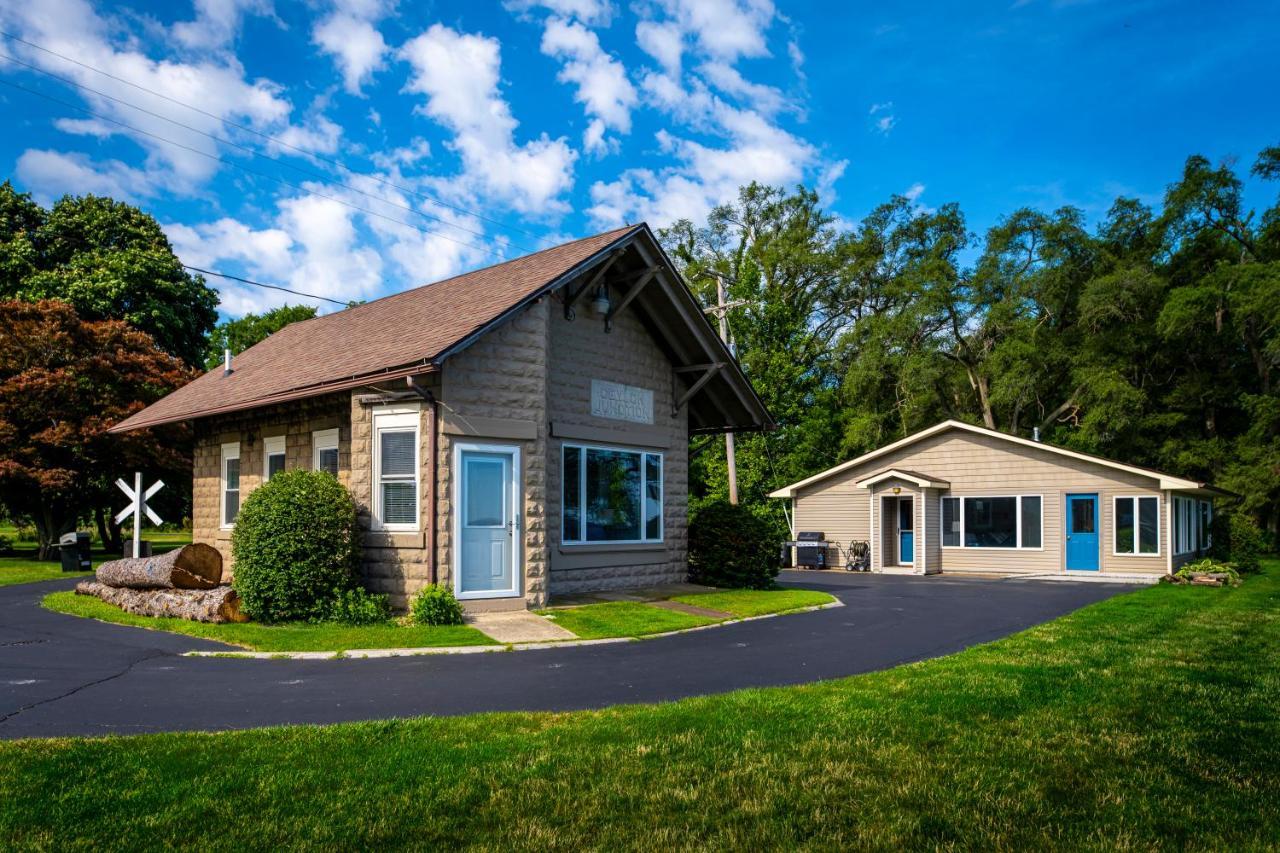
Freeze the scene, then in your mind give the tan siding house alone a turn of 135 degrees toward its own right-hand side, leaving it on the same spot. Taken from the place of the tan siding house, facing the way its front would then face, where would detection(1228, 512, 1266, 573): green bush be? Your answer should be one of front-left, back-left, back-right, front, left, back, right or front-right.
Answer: right

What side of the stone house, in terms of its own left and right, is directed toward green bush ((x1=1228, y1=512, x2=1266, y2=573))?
left

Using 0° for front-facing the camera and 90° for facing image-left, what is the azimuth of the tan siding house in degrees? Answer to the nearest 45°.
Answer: approximately 0°

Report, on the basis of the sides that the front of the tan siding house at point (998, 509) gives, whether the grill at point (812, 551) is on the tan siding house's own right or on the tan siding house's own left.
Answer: on the tan siding house's own right

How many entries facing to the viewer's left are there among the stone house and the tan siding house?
0

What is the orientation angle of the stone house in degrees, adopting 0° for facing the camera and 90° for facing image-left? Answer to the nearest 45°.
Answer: approximately 315°

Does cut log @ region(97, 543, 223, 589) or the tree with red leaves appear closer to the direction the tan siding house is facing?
the cut log
